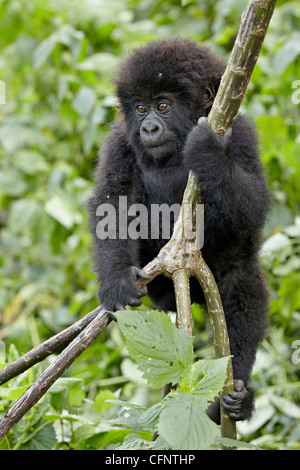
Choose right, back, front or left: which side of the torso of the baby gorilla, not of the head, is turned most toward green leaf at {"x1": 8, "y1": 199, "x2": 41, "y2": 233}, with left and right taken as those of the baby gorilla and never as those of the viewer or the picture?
right

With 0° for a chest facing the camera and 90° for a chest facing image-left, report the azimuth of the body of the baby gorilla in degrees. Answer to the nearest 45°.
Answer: approximately 45°

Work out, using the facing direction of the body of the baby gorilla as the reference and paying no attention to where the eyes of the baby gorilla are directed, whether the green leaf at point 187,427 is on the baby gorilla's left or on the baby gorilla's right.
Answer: on the baby gorilla's left

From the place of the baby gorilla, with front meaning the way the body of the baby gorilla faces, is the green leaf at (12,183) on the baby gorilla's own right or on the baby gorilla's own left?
on the baby gorilla's own right

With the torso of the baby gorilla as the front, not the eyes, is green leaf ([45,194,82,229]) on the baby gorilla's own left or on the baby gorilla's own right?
on the baby gorilla's own right
